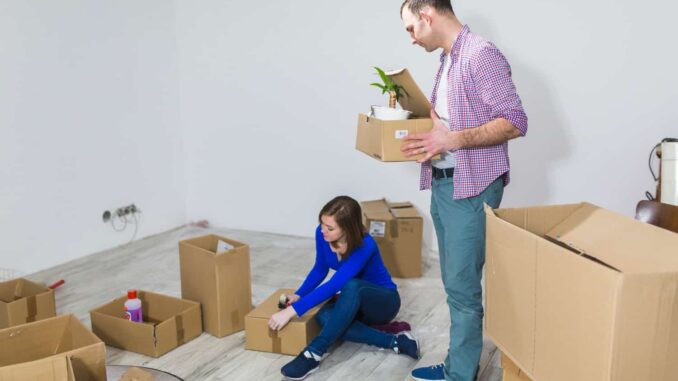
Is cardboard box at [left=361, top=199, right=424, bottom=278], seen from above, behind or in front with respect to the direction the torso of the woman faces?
behind

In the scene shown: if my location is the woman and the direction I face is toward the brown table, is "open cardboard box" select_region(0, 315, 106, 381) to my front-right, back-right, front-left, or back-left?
back-right

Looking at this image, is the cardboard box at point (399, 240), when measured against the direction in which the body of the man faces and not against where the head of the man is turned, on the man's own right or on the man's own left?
on the man's own right

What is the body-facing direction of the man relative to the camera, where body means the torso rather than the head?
to the viewer's left

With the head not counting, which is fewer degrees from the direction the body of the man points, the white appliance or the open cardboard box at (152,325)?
the open cardboard box

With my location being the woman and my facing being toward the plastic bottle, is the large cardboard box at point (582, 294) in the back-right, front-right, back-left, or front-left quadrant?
back-left

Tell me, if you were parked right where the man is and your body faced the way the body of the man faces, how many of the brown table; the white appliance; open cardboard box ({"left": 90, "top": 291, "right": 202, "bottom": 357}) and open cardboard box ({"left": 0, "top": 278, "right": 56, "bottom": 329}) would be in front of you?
2

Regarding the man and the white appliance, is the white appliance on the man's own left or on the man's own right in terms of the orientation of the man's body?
on the man's own right

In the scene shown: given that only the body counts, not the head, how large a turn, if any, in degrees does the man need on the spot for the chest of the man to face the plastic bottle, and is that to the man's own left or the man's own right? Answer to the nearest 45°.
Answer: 0° — they already face it

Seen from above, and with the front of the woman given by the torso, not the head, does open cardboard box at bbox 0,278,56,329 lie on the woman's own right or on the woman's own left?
on the woman's own right

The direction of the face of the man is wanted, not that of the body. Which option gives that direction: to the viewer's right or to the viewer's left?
to the viewer's left
